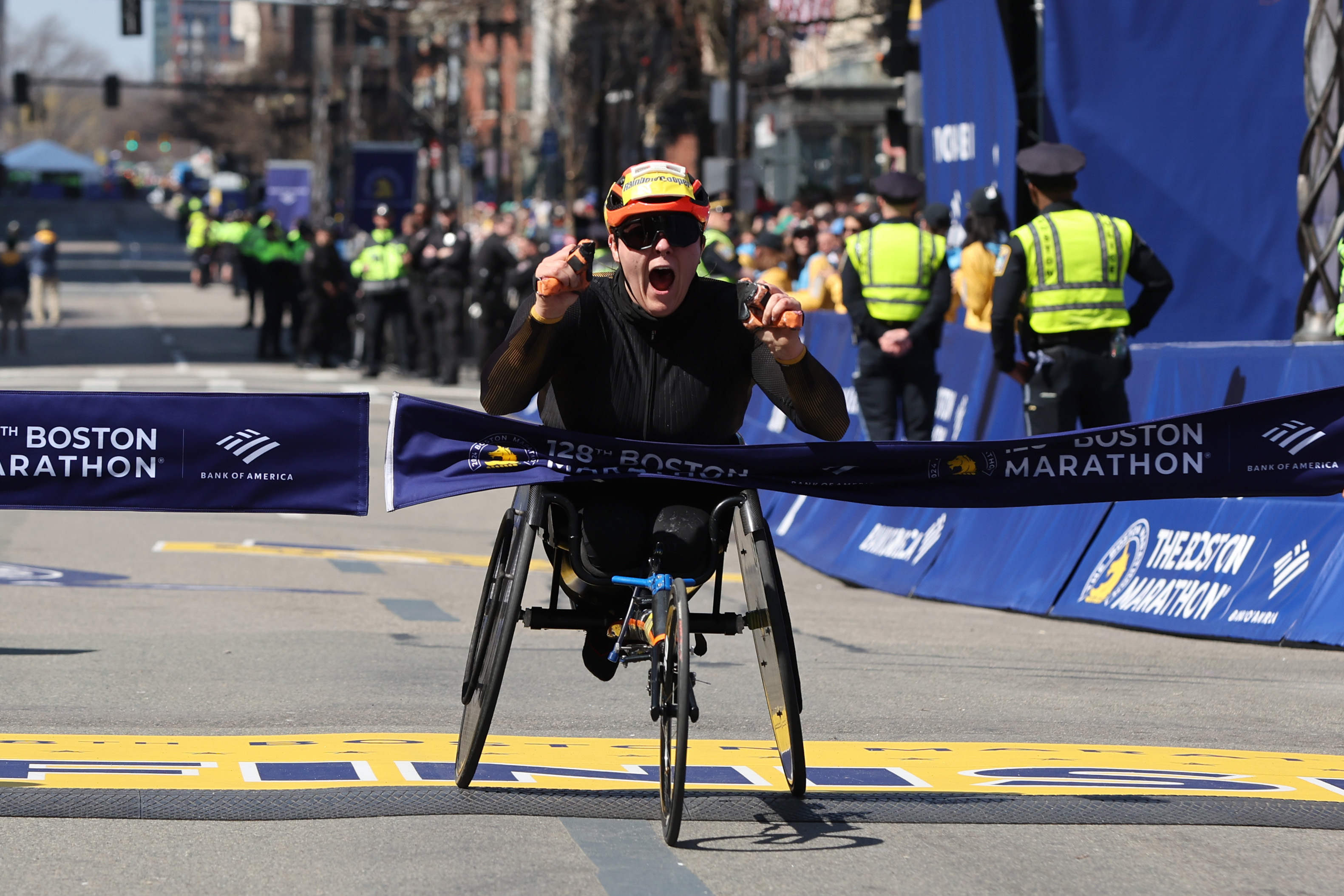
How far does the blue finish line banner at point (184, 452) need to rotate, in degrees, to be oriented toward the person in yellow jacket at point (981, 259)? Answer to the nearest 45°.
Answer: approximately 135° to its left

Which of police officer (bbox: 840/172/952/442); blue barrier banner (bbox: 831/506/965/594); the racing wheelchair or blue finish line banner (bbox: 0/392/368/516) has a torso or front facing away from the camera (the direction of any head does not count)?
the police officer

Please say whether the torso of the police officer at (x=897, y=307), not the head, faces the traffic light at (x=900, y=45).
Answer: yes

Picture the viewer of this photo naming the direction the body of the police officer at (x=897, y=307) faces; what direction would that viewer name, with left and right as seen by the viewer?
facing away from the viewer

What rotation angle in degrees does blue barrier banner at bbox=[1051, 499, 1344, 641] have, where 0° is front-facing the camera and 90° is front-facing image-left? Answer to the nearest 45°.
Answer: approximately 45°

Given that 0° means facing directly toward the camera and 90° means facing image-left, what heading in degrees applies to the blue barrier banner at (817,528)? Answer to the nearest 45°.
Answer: approximately 45°

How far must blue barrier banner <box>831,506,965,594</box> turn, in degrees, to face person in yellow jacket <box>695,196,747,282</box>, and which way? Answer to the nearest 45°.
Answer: approximately 135° to its right

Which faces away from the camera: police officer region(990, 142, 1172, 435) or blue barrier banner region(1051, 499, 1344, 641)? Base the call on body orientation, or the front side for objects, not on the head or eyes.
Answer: the police officer

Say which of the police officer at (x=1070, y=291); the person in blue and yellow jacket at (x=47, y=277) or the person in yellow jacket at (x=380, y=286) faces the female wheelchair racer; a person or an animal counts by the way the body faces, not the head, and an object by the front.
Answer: the person in yellow jacket at (x=380, y=286)

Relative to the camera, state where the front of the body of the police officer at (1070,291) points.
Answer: away from the camera

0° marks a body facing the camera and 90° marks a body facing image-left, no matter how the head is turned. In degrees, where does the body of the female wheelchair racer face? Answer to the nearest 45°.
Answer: approximately 0°

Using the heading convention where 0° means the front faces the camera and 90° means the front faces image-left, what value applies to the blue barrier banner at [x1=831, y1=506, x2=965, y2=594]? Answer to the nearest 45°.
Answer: approximately 45°
